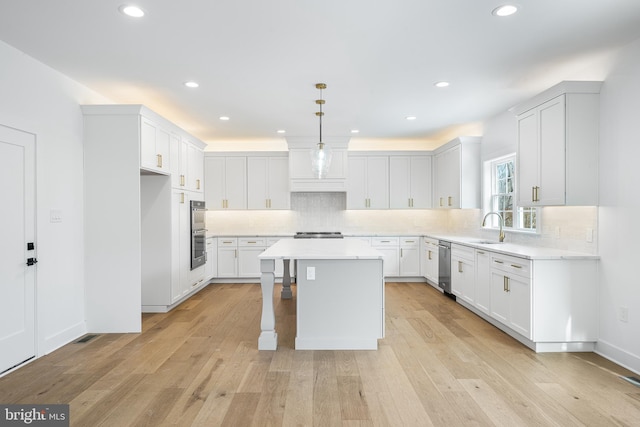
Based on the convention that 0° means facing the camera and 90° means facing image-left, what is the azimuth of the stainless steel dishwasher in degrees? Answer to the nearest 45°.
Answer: approximately 90°

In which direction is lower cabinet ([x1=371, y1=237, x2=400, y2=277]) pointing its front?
toward the camera

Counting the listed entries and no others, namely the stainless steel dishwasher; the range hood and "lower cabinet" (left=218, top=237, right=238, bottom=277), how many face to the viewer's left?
1

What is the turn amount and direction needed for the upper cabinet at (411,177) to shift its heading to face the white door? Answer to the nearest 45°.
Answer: approximately 45° to its right

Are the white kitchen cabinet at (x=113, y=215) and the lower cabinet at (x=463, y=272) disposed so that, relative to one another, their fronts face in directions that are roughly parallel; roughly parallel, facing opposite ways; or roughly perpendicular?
roughly parallel, facing opposite ways

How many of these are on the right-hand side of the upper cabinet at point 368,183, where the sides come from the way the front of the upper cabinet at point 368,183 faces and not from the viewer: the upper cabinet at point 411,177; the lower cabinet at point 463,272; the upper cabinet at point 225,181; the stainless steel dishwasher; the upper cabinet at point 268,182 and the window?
2

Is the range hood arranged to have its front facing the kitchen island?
yes

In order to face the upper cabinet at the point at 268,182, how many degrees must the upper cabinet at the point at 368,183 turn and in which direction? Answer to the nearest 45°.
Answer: approximately 90° to its right

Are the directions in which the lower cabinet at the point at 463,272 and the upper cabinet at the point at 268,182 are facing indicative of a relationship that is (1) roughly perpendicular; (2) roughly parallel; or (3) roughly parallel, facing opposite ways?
roughly perpendicular

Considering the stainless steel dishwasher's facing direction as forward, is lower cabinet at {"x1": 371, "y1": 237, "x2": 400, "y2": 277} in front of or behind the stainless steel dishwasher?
in front

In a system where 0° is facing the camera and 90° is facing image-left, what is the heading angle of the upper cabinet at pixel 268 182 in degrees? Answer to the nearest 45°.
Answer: approximately 0°

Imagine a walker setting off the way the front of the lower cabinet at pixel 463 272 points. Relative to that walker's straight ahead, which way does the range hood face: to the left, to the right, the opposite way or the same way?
to the left

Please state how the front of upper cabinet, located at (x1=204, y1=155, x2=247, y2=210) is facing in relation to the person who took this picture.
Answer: facing the viewer

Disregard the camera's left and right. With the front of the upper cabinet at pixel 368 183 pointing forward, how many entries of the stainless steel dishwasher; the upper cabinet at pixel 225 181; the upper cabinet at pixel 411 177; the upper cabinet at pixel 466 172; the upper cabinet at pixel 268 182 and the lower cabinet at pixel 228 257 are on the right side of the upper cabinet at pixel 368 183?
3

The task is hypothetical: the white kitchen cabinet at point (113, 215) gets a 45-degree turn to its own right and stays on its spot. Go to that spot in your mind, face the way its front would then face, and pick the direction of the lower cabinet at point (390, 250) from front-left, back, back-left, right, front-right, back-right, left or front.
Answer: front-left

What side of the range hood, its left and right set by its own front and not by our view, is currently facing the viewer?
front

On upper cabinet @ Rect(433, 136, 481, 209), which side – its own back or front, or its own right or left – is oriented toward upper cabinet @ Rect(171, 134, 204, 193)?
front

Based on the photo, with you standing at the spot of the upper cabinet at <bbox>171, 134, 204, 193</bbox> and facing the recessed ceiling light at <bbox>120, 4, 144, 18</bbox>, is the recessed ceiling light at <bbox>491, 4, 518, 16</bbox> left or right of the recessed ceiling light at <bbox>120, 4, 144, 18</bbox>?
left

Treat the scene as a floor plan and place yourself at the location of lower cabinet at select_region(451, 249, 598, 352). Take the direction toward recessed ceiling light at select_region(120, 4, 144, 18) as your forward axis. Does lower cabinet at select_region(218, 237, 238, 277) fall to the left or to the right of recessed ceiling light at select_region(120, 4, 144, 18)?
right
